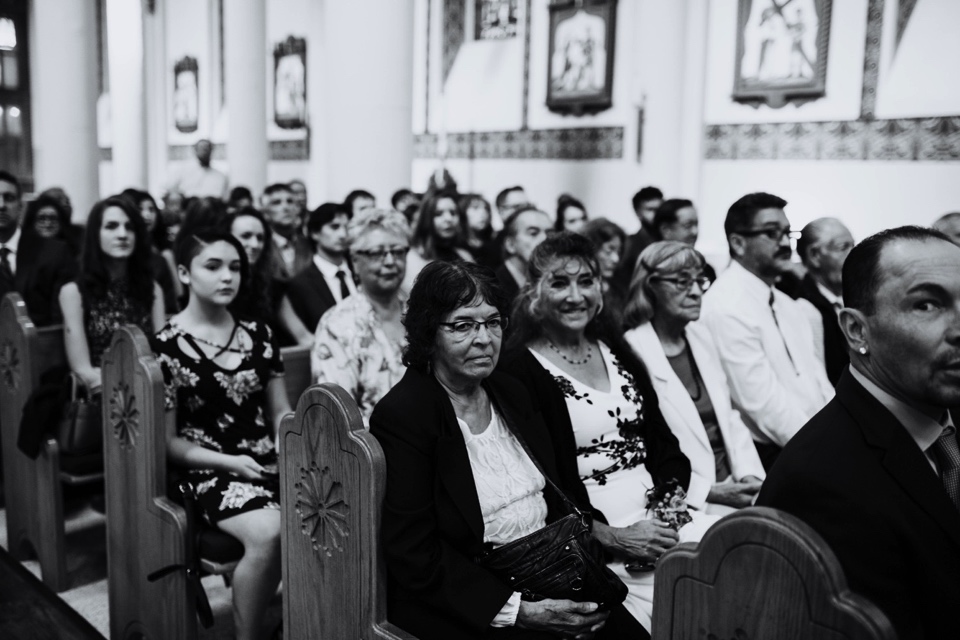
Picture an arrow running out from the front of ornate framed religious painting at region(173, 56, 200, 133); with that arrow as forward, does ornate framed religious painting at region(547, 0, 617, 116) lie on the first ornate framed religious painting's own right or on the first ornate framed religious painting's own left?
on the first ornate framed religious painting's own left

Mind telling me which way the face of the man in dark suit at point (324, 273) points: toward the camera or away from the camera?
toward the camera

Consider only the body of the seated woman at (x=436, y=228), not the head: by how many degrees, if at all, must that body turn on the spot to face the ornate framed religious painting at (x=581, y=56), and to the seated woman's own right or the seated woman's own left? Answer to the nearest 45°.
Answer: approximately 135° to the seated woman's own left

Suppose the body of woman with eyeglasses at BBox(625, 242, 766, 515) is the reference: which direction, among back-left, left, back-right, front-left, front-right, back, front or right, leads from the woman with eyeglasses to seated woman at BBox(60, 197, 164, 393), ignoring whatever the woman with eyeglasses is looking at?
back-right

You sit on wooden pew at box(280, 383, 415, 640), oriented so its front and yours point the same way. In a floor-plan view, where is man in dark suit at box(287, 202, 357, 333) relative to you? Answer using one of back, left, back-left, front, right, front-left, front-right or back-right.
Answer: back-left

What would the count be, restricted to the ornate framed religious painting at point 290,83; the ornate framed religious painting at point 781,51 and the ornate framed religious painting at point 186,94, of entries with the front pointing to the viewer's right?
0

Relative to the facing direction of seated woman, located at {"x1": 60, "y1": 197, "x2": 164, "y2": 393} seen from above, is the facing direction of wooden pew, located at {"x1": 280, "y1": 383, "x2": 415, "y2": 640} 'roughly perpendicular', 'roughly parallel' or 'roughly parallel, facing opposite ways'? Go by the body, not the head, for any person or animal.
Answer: roughly parallel

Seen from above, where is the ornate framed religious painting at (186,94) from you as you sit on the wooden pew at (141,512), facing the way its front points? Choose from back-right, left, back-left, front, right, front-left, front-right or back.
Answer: back-left

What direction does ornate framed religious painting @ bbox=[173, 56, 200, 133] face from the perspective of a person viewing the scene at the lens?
facing the viewer and to the left of the viewer

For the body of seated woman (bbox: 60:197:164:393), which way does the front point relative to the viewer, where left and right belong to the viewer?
facing the viewer and to the right of the viewer

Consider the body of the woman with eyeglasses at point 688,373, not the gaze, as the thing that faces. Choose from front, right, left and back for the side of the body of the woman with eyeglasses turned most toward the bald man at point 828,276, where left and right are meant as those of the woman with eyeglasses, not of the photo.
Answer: left

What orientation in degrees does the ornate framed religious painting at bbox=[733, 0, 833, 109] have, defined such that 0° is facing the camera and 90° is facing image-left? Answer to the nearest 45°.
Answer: approximately 0°

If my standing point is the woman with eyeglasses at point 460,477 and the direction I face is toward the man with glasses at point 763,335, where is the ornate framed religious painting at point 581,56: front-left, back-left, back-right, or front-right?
front-left

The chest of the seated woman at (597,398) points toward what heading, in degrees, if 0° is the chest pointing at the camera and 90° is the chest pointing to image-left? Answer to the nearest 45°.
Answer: approximately 315°

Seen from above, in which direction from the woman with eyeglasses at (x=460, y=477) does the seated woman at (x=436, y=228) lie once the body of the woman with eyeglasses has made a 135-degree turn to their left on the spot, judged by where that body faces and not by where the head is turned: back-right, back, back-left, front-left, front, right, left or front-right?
front
